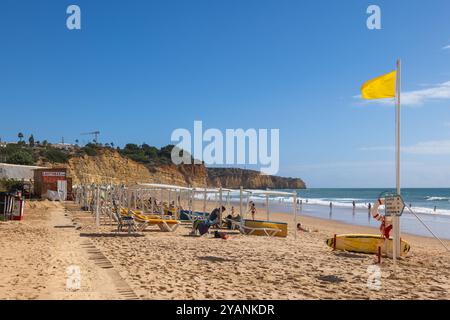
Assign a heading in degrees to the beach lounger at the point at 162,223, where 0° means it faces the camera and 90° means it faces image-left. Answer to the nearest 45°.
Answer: approximately 270°

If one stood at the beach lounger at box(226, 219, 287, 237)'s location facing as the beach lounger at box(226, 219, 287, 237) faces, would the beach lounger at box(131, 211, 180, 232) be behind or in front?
behind

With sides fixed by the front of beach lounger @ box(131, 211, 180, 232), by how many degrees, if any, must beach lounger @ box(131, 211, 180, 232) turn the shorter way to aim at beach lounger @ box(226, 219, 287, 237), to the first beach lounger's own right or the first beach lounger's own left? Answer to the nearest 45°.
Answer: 0° — it already faces it

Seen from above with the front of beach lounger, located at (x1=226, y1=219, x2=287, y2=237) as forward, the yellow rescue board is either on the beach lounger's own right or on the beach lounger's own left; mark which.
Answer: on the beach lounger's own right

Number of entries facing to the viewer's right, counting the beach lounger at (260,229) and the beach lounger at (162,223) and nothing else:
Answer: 2

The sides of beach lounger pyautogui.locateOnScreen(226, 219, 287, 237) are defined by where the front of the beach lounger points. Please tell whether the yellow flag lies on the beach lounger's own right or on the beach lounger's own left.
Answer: on the beach lounger's own right

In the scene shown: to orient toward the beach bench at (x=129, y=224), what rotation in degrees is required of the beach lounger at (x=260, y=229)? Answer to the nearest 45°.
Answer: approximately 135° to its right

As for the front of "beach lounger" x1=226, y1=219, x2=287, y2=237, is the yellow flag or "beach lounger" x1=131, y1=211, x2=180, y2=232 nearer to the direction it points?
the yellow flag

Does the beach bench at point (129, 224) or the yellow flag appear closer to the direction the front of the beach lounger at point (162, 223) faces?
the yellow flag

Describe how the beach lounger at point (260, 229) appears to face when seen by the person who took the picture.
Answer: facing to the right of the viewer

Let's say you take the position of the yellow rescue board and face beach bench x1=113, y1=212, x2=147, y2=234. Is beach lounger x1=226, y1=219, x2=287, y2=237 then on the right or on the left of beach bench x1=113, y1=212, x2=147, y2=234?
right
